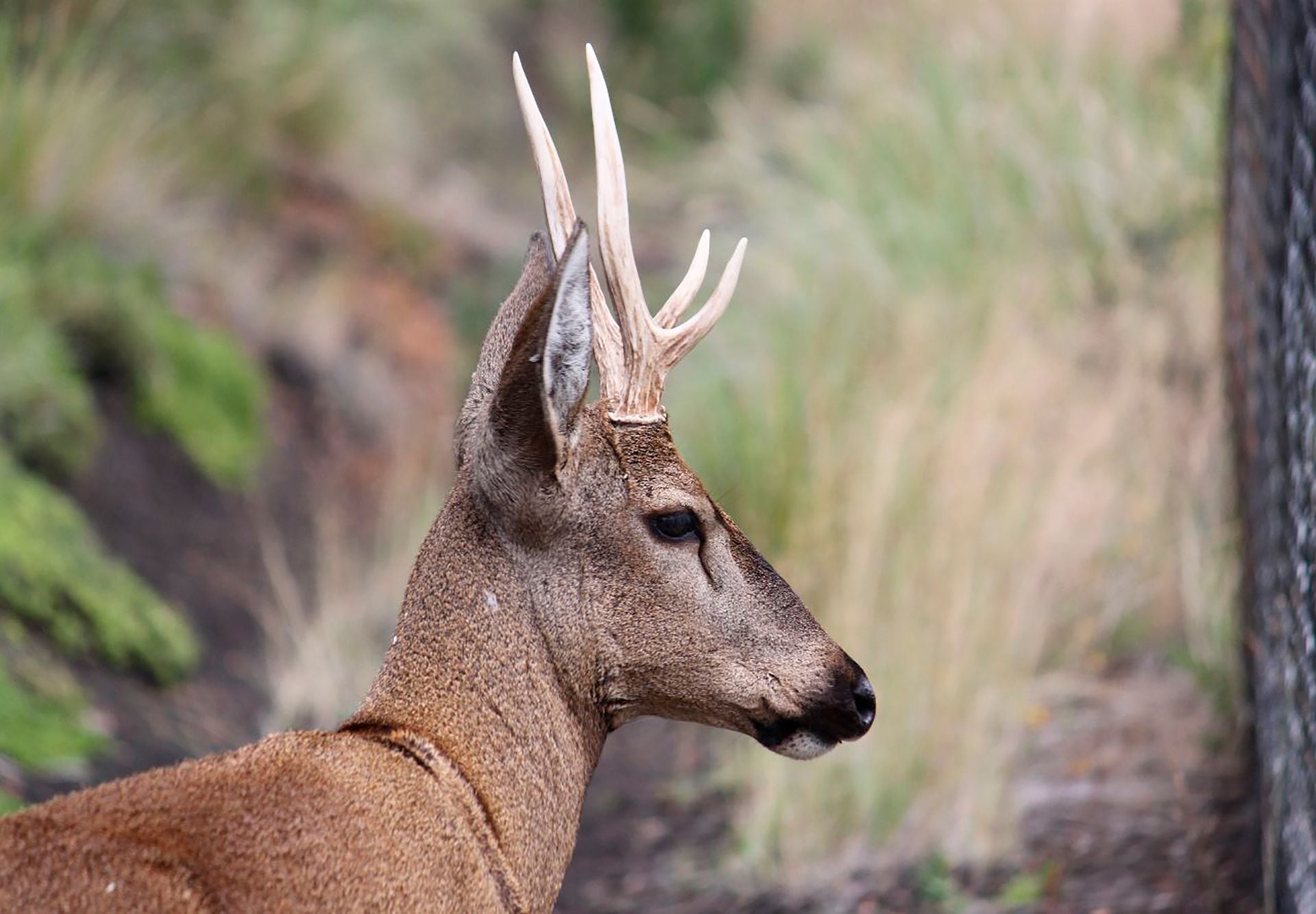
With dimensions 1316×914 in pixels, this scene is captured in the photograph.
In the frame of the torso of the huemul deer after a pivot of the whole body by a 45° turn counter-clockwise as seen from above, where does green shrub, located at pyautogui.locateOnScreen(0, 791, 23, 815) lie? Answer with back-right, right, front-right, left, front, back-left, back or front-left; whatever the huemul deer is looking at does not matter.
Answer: left

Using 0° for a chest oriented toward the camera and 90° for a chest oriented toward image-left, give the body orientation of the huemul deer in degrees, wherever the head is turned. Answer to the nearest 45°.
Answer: approximately 270°

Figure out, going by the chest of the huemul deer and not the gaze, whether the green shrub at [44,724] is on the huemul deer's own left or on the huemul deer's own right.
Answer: on the huemul deer's own left

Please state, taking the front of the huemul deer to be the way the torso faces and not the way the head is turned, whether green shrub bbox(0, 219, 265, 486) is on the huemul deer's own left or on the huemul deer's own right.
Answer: on the huemul deer's own left
